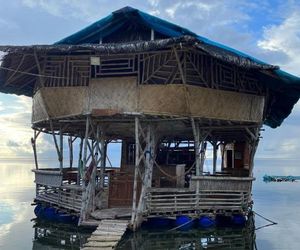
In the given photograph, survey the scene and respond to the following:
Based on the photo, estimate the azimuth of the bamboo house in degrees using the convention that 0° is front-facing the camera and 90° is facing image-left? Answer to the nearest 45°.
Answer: approximately 0°
